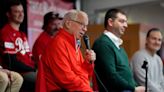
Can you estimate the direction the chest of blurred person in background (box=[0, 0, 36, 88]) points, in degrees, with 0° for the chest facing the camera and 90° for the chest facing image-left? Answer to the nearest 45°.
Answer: approximately 315°

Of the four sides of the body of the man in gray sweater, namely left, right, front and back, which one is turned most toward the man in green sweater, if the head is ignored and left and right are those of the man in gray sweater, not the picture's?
right

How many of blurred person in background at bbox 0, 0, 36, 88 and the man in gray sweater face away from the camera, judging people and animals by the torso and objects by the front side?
0

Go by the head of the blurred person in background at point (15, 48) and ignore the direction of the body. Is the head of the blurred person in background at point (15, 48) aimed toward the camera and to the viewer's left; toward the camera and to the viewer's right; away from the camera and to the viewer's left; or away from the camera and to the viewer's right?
toward the camera and to the viewer's right

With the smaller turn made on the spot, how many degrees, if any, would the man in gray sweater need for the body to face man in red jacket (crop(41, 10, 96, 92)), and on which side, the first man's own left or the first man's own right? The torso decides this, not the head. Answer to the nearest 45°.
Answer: approximately 90° to the first man's own right

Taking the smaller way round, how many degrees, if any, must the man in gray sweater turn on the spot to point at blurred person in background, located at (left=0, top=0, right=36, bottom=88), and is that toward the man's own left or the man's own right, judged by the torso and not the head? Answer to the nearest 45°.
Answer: approximately 90° to the man's own right
